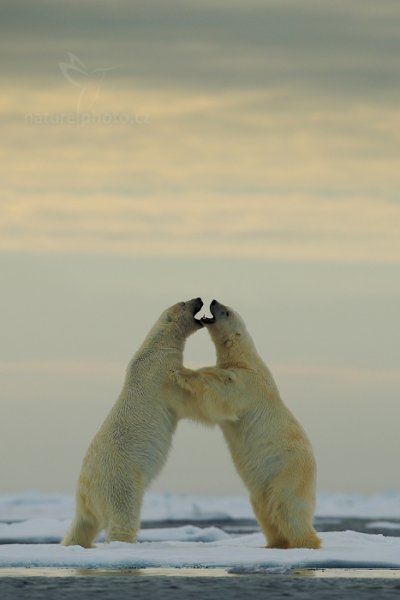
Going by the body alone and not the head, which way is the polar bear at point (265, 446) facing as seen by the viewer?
to the viewer's left

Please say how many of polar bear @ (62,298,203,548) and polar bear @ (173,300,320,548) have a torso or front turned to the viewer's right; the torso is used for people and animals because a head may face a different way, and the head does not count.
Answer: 1

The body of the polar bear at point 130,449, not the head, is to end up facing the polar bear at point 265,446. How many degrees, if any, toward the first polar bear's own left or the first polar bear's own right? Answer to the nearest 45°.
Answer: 0° — it already faces it

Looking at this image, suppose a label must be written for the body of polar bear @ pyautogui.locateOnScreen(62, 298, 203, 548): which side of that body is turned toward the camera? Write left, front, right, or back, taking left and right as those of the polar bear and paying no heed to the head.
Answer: right

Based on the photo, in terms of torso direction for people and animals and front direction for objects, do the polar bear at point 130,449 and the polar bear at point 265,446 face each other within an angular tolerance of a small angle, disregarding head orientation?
yes

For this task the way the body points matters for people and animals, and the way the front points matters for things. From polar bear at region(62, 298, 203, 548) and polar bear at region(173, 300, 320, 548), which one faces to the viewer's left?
polar bear at region(173, 300, 320, 548)

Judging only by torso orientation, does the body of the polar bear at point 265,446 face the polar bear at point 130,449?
yes

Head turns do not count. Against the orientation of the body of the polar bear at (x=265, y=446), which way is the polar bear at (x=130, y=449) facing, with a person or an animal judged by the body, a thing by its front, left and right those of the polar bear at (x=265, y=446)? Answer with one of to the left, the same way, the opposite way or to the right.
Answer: the opposite way
